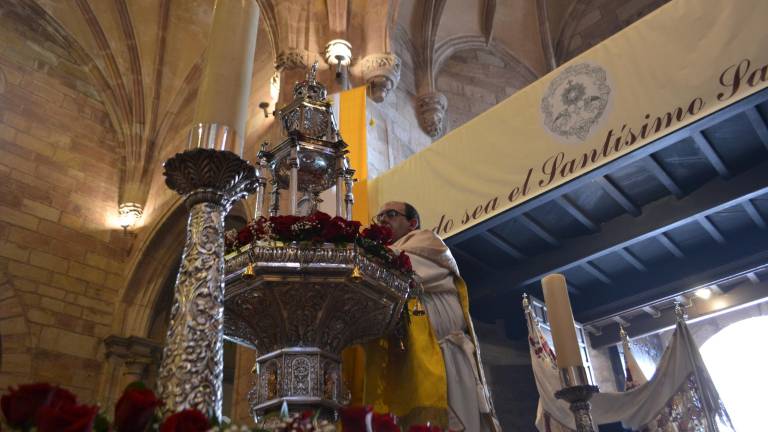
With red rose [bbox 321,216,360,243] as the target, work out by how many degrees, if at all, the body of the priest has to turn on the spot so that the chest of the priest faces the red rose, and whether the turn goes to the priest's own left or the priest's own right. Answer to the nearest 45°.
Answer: approximately 45° to the priest's own left

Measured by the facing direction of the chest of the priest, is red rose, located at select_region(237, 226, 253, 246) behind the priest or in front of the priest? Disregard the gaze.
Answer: in front

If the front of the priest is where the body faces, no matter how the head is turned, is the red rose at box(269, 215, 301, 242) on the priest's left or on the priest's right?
on the priest's left

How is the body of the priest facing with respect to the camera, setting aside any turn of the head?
to the viewer's left

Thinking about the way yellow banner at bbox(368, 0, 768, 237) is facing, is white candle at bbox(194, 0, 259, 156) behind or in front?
in front

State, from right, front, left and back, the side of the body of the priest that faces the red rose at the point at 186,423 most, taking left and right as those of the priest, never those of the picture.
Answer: left

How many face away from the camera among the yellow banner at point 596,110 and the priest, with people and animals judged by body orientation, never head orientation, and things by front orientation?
0

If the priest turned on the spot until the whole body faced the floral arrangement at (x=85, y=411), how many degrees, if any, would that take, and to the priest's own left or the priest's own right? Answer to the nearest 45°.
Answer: approximately 90° to the priest's own left

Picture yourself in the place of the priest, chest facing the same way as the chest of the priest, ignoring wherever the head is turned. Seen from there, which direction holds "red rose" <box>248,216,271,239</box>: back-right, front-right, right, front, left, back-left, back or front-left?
front-left
